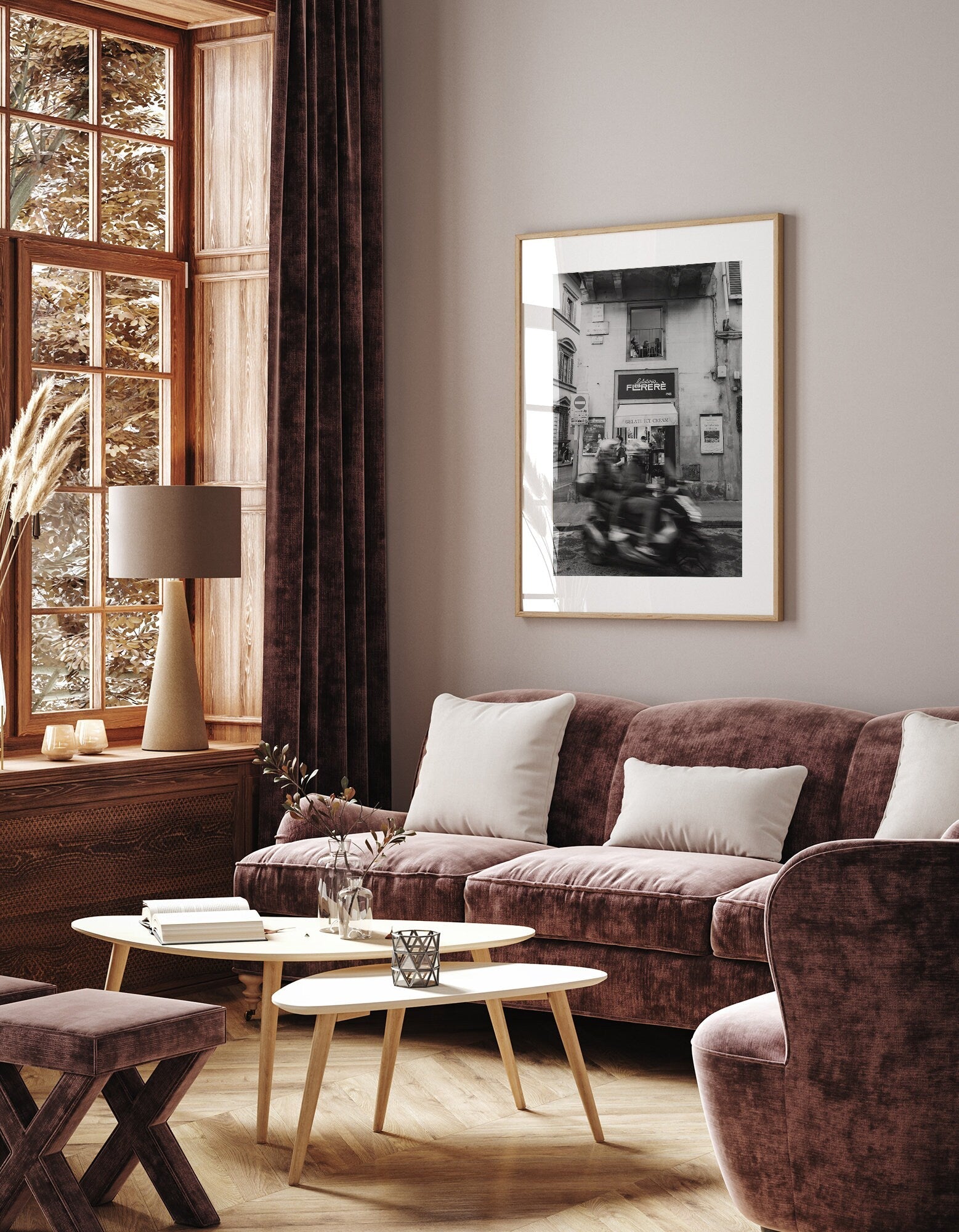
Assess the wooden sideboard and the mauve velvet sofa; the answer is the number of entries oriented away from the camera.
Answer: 0

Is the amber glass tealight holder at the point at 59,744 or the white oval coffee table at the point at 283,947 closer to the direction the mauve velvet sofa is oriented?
the white oval coffee table

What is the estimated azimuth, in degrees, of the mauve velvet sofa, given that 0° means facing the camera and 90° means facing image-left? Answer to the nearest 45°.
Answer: approximately 45°

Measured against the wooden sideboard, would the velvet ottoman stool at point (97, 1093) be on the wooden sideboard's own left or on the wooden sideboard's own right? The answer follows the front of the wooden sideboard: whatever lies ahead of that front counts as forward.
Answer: on the wooden sideboard's own right

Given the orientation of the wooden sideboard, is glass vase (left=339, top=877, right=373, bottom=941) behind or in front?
in front

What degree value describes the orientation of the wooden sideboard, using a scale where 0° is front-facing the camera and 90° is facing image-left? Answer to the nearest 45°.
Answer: approximately 315°

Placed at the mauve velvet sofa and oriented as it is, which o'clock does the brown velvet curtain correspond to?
The brown velvet curtain is roughly at 3 o'clock from the mauve velvet sofa.

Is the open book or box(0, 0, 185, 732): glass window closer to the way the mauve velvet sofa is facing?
the open book

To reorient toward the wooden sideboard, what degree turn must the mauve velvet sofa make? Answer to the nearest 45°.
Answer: approximately 45° to its right

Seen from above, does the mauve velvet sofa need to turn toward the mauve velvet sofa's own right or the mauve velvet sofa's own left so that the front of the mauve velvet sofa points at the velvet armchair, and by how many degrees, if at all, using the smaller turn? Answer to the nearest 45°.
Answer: approximately 45° to the mauve velvet sofa's own left
